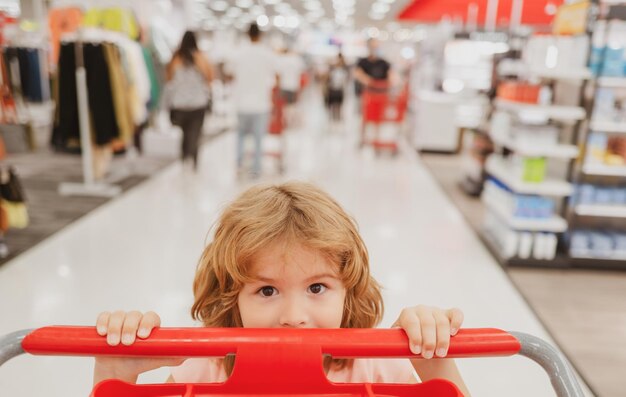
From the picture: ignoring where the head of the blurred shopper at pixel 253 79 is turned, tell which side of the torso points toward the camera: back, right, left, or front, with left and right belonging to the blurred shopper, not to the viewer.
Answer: back

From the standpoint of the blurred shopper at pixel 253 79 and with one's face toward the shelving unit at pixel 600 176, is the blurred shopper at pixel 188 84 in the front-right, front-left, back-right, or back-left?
back-right

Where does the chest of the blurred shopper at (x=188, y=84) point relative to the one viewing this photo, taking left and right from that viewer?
facing away from the viewer

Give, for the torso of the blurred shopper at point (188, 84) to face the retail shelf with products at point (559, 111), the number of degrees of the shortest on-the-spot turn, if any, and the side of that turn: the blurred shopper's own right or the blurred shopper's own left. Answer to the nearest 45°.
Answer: approximately 135° to the blurred shopper's own right

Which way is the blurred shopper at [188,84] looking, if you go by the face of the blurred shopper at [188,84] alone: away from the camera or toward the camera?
away from the camera

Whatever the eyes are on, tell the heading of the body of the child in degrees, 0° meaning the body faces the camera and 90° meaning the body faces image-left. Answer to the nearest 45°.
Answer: approximately 0°

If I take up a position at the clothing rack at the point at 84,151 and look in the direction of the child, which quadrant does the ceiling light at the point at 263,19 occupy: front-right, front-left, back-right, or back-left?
back-left

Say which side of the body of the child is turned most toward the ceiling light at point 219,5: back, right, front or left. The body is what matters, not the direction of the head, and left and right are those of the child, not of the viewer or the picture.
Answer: back

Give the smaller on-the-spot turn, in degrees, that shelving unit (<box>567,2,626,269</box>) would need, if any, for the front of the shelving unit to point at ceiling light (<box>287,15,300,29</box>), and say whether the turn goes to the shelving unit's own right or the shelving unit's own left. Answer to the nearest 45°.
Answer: approximately 135° to the shelving unit's own right

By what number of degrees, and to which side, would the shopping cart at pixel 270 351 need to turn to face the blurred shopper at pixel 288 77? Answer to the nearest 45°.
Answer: approximately 180°

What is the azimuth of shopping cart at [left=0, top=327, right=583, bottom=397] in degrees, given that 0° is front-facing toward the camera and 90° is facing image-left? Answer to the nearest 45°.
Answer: approximately 0°
